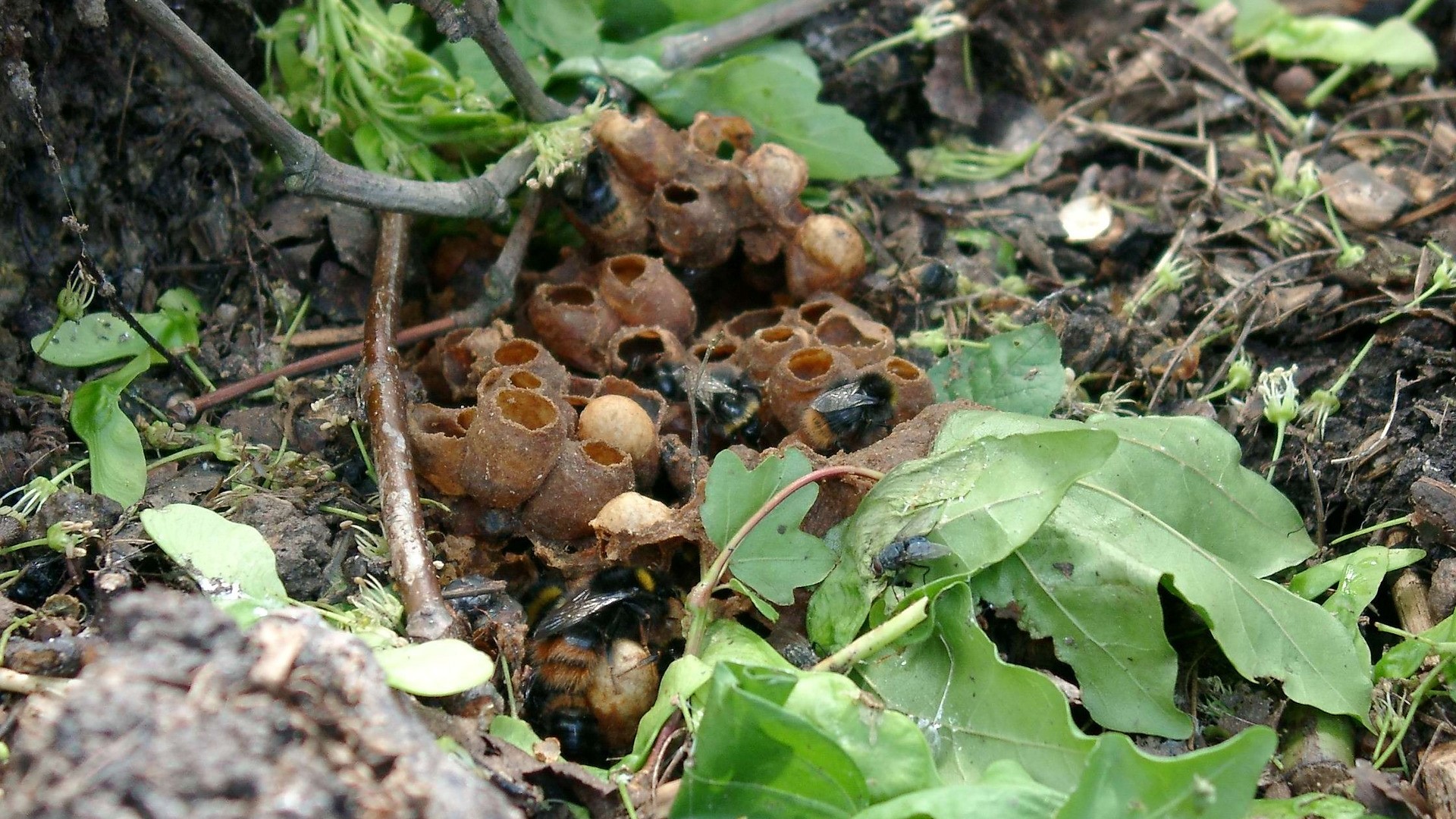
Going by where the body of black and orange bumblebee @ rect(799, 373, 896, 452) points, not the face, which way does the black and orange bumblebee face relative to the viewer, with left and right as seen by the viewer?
facing away from the viewer and to the right of the viewer

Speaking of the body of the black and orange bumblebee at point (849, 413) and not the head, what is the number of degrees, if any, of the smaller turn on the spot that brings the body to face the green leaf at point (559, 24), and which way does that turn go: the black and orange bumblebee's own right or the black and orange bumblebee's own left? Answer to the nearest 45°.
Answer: approximately 90° to the black and orange bumblebee's own left

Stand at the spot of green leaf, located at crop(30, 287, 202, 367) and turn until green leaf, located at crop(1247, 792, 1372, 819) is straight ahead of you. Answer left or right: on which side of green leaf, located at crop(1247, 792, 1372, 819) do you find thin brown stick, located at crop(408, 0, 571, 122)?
left

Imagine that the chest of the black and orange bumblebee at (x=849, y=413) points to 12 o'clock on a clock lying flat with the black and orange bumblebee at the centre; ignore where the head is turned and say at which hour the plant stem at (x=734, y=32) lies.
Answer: The plant stem is roughly at 10 o'clock from the black and orange bumblebee.

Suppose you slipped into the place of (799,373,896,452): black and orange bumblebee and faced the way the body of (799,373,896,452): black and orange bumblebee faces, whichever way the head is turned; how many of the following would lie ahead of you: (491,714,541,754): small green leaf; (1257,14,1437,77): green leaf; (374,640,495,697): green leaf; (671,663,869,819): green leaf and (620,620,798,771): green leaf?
1

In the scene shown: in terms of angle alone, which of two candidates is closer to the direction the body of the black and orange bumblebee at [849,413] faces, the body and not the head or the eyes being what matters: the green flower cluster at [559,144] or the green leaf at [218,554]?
the green flower cluster

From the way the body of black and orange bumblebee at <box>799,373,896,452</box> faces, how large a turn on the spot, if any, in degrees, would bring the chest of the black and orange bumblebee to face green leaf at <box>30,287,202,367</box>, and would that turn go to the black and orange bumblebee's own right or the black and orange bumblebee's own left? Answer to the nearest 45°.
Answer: approximately 135° to the black and orange bumblebee's own left

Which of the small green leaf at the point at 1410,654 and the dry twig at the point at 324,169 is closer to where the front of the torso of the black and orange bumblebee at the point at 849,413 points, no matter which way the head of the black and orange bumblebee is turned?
the small green leaf

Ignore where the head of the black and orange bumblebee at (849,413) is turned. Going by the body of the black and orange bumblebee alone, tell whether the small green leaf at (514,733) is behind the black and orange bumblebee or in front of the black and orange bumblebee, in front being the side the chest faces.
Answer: behind

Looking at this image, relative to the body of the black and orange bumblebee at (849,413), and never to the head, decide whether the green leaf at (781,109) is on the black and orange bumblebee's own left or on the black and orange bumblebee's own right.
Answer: on the black and orange bumblebee's own left

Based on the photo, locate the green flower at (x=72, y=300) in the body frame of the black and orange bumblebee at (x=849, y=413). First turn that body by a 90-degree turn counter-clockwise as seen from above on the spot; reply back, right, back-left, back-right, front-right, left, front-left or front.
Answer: front-left

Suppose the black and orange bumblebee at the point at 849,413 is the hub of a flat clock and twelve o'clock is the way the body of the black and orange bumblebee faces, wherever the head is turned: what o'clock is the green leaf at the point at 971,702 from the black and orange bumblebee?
The green leaf is roughly at 4 o'clock from the black and orange bumblebee.

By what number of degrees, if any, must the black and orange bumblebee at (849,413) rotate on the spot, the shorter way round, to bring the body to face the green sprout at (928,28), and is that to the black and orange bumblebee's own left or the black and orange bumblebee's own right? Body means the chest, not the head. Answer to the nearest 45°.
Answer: approximately 45° to the black and orange bumblebee's own left

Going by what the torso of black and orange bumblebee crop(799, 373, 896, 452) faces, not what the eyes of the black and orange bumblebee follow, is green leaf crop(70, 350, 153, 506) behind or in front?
behind

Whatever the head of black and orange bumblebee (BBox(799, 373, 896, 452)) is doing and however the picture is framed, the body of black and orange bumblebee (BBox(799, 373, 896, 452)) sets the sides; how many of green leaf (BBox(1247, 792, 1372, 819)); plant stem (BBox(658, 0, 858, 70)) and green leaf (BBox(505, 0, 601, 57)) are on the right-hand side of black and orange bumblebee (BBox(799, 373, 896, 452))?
1
